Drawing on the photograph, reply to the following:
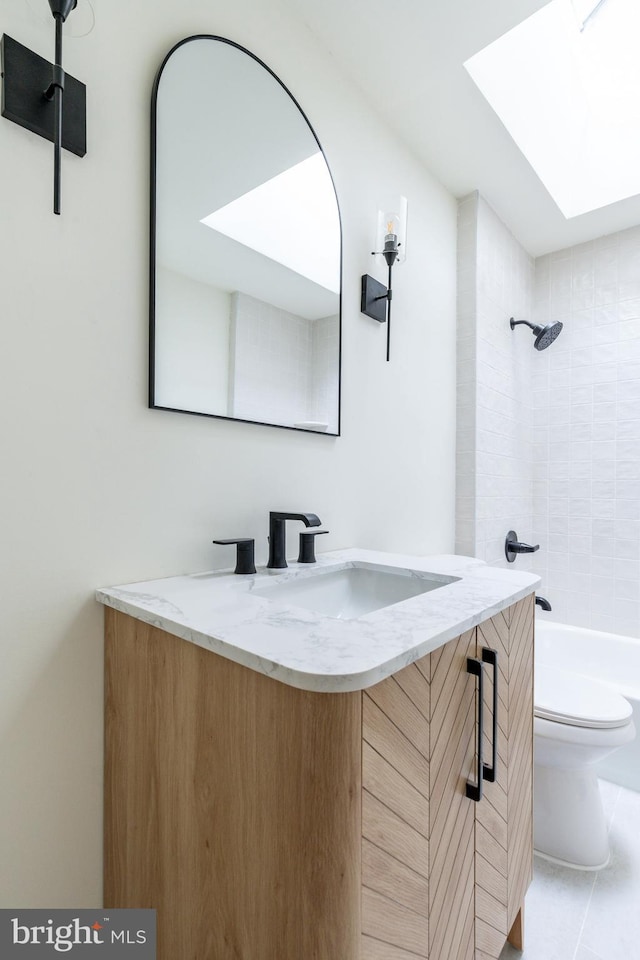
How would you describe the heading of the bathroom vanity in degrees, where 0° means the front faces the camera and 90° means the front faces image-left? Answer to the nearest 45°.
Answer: approximately 315°

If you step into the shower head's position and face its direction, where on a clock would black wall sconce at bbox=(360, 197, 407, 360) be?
The black wall sconce is roughly at 2 o'clock from the shower head.

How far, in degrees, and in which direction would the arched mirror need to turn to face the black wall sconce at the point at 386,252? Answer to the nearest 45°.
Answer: approximately 90° to its left

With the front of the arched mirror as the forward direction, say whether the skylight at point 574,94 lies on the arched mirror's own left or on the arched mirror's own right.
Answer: on the arched mirror's own left

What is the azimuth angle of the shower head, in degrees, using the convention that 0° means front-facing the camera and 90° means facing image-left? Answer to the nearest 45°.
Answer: approximately 315°
